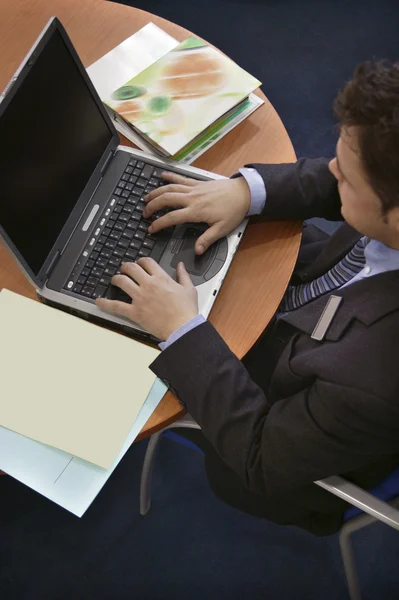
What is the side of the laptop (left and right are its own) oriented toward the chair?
front

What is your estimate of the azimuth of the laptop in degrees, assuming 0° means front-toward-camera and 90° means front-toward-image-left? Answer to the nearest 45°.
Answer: approximately 315°
